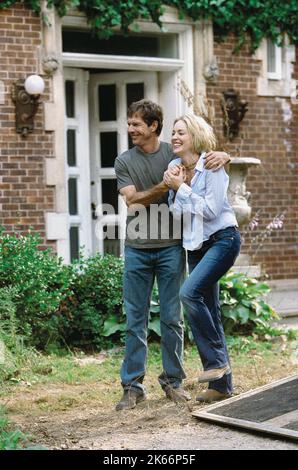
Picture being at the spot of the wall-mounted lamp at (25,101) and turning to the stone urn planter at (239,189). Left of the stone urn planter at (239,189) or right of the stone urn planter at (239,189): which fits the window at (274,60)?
left

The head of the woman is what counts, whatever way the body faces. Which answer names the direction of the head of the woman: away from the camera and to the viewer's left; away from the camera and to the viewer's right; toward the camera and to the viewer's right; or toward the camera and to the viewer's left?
toward the camera and to the viewer's left

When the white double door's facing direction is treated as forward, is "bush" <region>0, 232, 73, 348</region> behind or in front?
in front

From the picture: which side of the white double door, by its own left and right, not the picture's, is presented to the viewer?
front

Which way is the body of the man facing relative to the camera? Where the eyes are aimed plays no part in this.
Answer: toward the camera

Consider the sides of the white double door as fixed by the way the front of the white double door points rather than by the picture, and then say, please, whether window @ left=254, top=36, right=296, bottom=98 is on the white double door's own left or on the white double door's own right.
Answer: on the white double door's own left

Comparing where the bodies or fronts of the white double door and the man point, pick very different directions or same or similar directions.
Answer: same or similar directions

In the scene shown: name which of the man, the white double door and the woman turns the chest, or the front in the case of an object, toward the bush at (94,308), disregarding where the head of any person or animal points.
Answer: the white double door

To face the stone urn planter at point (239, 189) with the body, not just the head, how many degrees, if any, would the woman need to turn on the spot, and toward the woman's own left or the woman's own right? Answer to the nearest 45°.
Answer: approximately 135° to the woman's own right

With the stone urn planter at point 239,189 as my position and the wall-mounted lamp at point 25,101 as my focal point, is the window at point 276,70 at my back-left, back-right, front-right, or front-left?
back-right

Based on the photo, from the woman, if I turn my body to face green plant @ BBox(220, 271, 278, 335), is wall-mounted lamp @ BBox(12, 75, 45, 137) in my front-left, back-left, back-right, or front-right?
front-left

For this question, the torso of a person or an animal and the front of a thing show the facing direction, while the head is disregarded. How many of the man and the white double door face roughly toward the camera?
2

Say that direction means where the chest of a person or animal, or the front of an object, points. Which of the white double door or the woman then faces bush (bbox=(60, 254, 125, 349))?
the white double door

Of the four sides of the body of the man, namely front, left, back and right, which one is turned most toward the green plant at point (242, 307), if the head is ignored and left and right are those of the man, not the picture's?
back

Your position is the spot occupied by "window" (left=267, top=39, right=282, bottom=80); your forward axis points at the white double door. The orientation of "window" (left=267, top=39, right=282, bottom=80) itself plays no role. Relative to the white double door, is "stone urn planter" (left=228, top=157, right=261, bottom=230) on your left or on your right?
left

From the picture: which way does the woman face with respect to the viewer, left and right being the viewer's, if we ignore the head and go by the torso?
facing the viewer and to the left of the viewer

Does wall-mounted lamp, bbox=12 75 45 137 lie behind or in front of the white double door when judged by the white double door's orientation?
in front
